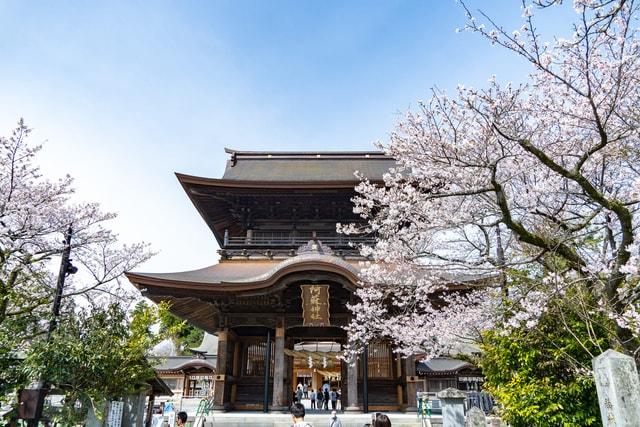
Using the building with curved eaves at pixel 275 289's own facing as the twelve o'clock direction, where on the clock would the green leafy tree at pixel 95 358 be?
The green leafy tree is roughly at 1 o'clock from the building with curved eaves.

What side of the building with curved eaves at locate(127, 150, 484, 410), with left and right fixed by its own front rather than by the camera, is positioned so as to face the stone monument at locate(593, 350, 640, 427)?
front

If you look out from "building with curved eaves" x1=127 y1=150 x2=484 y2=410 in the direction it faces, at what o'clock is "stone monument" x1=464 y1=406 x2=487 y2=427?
The stone monument is roughly at 11 o'clock from the building with curved eaves.

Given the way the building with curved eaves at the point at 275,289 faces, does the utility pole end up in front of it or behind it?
in front

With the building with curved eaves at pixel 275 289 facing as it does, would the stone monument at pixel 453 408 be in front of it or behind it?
in front

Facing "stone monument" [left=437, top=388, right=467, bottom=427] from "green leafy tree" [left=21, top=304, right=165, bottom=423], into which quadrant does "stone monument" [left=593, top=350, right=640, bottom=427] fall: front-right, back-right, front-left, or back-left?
front-right

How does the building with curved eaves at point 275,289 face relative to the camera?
toward the camera

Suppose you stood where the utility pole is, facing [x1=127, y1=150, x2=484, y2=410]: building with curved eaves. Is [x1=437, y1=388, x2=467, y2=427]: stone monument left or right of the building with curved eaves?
right
